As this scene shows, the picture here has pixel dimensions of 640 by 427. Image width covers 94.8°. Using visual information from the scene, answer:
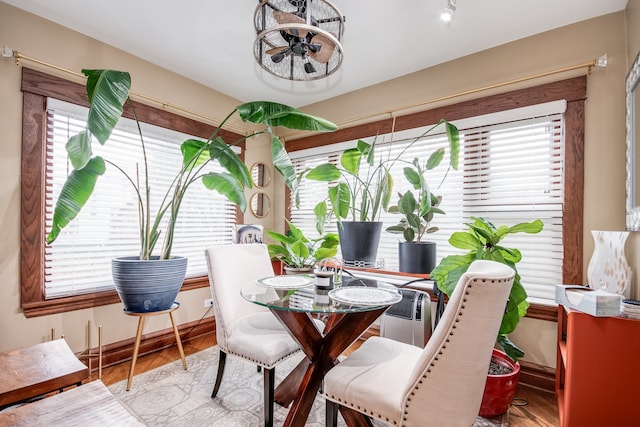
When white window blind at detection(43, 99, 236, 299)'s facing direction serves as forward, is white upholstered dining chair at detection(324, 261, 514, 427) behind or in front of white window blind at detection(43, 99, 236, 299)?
in front

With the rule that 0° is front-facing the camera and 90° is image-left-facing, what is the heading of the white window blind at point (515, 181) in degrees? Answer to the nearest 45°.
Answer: approximately 45°

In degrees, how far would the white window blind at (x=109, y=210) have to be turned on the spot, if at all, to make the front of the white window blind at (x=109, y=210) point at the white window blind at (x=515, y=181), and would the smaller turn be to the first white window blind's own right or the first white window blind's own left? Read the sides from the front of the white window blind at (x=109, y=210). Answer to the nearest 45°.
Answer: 0° — it already faces it

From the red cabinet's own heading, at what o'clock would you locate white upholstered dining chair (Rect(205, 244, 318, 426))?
The white upholstered dining chair is roughly at 11 o'clock from the red cabinet.

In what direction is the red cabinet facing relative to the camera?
to the viewer's left

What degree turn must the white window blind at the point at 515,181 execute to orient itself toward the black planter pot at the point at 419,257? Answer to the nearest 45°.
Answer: approximately 45° to its right

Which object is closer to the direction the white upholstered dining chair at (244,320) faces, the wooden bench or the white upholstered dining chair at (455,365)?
the white upholstered dining chair

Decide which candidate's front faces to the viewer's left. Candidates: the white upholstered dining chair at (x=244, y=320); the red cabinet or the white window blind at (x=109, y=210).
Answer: the red cabinet

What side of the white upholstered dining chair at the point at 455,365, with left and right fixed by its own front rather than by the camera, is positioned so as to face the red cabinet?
right

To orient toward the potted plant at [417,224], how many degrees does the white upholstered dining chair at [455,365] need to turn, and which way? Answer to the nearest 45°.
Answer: approximately 45° to its right

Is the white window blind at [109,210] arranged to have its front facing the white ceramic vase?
yes

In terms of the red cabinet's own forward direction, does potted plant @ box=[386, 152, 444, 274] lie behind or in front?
in front

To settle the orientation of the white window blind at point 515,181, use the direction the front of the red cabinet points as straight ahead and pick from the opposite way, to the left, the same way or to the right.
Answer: to the left
